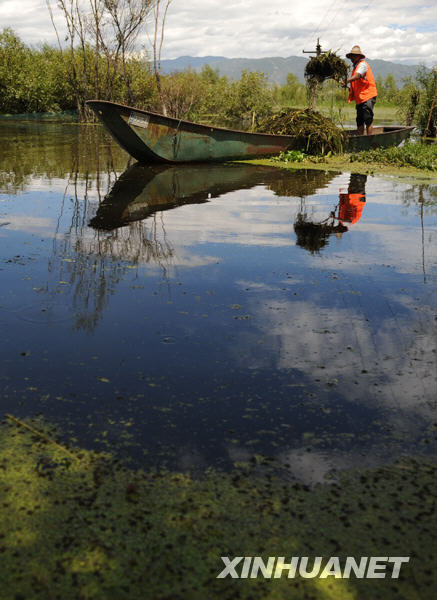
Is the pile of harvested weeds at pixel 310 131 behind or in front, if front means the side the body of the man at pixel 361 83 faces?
in front

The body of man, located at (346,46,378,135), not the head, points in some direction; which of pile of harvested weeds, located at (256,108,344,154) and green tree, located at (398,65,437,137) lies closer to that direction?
the pile of harvested weeds

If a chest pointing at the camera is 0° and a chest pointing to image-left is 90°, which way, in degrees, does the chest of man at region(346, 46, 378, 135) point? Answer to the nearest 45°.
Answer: approximately 90°
